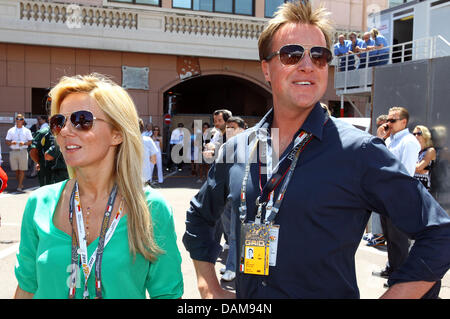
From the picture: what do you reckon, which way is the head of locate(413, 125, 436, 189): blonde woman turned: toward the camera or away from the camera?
toward the camera

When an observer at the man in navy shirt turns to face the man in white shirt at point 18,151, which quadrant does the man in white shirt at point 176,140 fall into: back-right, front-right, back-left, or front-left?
front-right

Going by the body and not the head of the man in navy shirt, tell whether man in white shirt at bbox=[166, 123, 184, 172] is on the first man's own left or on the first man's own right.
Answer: on the first man's own right

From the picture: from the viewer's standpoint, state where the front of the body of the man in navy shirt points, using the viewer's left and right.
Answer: facing the viewer and to the left of the viewer

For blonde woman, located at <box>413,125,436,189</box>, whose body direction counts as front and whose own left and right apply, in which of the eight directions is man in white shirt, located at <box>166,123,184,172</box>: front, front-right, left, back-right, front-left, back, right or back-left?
front-right

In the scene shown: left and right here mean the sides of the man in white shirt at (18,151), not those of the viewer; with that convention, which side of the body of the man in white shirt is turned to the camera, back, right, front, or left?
front

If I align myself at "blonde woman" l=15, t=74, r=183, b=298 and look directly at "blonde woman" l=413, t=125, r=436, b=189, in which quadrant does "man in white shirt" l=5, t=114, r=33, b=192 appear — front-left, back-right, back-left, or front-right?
front-left

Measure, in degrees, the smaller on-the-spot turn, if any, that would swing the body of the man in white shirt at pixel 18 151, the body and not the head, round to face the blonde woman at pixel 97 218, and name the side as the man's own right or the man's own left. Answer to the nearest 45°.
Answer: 0° — they already face them
